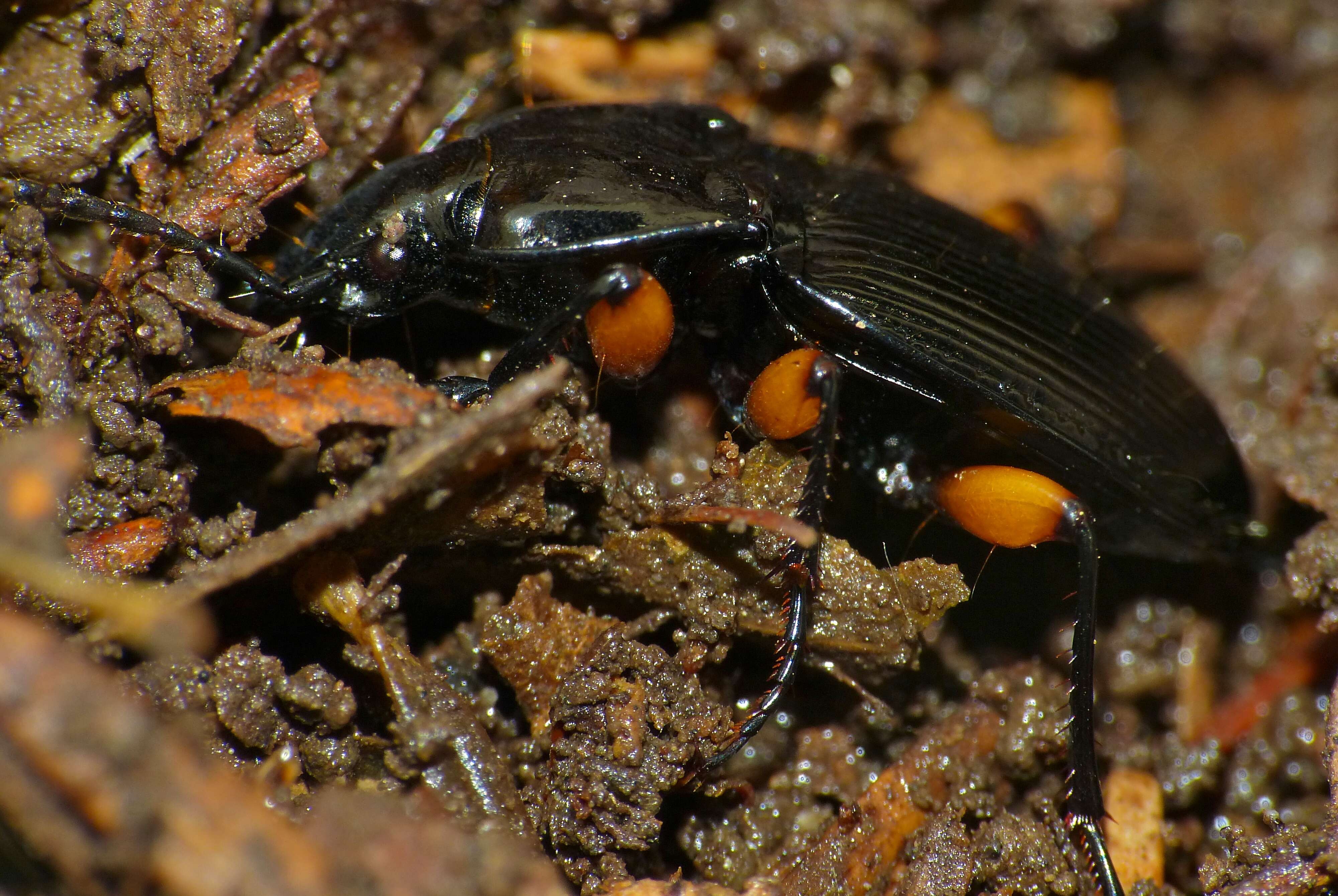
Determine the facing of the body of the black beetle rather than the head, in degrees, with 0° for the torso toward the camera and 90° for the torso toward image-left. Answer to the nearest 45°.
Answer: approximately 90°
